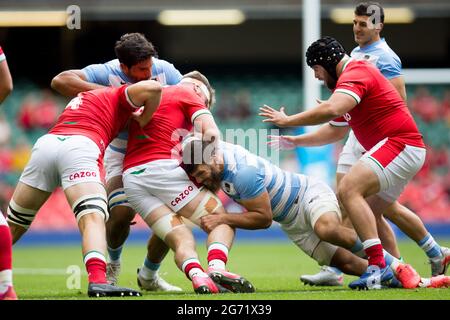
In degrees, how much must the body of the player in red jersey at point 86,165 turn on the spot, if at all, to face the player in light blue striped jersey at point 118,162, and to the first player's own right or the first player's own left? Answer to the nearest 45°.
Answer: approximately 45° to the first player's own left

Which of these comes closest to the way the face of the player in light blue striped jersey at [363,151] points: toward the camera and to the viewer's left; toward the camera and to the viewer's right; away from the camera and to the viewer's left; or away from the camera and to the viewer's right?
toward the camera and to the viewer's left

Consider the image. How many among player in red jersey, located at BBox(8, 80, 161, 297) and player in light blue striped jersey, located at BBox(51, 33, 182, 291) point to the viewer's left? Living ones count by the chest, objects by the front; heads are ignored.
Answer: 0

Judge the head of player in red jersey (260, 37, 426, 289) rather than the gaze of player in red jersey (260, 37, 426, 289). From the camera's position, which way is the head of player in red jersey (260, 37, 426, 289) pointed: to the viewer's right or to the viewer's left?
to the viewer's left

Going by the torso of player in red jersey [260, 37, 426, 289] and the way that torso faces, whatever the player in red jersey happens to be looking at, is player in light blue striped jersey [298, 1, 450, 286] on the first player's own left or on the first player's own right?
on the first player's own right

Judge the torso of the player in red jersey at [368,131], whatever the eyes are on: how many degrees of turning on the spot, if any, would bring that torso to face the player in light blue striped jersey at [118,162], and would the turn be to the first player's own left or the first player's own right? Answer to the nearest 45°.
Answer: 0° — they already face them

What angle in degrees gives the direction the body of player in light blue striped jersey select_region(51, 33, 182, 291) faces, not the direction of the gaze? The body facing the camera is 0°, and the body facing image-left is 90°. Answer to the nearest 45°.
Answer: approximately 315°

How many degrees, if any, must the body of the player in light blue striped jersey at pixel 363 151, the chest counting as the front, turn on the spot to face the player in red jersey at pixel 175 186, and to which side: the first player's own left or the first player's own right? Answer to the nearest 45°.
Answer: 0° — they already face them

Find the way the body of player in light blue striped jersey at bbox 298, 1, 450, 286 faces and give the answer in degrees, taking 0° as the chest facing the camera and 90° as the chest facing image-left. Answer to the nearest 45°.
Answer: approximately 45°

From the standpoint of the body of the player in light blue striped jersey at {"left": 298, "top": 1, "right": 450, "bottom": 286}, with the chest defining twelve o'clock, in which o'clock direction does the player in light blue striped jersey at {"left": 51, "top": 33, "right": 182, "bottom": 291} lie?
the player in light blue striped jersey at {"left": 51, "top": 33, "right": 182, "bottom": 291} is roughly at 1 o'clock from the player in light blue striped jersey at {"left": 298, "top": 1, "right": 450, "bottom": 286}.

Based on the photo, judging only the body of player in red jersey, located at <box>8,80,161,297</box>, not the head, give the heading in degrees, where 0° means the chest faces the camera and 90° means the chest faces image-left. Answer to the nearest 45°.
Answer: approximately 225°

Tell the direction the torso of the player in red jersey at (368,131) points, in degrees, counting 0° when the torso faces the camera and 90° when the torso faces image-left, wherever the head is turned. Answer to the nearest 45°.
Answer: approximately 90°

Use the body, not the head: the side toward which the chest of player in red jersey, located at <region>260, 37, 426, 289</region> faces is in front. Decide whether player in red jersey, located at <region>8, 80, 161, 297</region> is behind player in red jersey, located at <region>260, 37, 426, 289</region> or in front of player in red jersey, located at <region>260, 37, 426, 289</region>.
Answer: in front
